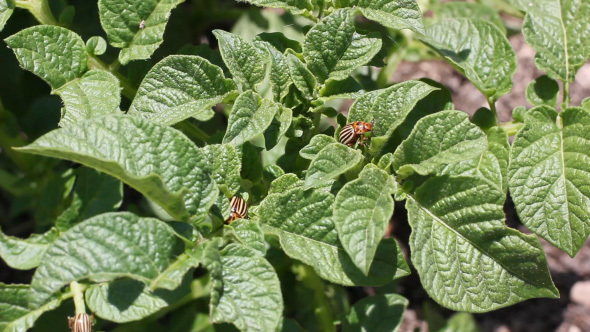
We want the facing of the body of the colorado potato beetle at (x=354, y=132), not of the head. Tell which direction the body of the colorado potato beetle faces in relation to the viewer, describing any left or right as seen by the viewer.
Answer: facing to the right of the viewer

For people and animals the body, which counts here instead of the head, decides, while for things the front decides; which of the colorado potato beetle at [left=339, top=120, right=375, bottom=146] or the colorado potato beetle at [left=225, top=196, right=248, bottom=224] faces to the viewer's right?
the colorado potato beetle at [left=339, top=120, right=375, bottom=146]

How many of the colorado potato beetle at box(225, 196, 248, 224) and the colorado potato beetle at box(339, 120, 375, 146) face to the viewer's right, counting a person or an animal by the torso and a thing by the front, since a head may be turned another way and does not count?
1
